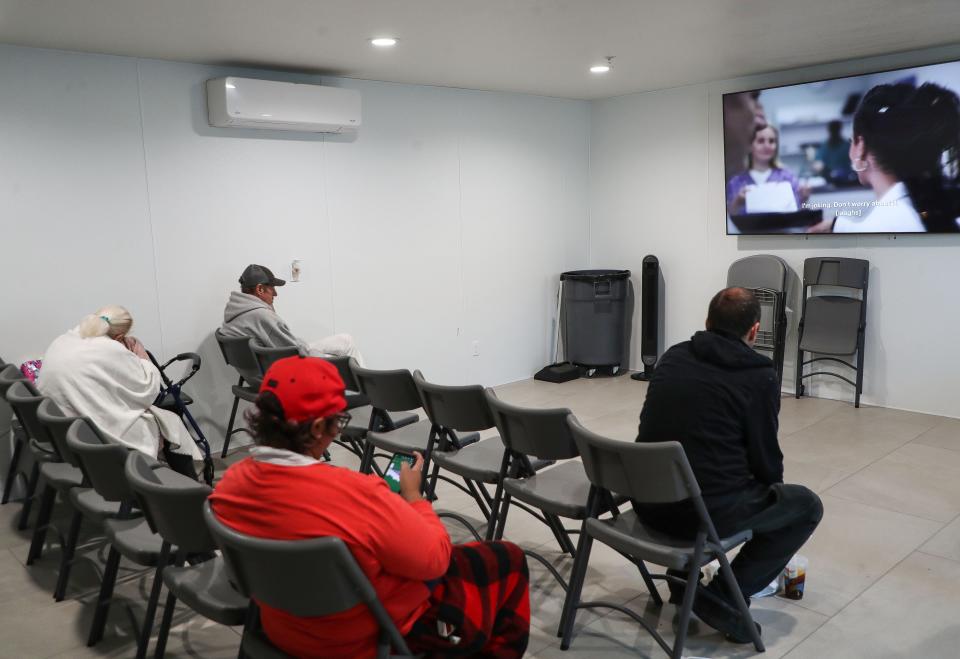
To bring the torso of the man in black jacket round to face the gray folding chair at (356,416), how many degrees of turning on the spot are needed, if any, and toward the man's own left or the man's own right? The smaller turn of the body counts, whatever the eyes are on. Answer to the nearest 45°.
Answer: approximately 90° to the man's own left

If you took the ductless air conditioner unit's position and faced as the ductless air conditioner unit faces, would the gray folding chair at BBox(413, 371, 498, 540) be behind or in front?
in front

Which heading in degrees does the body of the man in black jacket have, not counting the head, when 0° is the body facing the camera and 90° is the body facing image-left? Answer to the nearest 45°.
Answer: approximately 225°

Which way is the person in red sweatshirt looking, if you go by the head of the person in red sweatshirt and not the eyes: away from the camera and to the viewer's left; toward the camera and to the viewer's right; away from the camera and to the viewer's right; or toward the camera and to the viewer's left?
away from the camera and to the viewer's right

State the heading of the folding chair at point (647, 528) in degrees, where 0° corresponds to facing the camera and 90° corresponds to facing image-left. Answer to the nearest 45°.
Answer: approximately 225°

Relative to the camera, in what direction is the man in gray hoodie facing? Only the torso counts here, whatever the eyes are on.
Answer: to the viewer's right

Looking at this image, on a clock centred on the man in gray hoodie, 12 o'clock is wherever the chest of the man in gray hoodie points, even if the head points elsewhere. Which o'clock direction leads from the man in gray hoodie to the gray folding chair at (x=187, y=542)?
The gray folding chair is roughly at 3 o'clock from the man in gray hoodie.

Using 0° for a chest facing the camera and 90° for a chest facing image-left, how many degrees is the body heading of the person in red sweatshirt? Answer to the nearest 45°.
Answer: approximately 225°

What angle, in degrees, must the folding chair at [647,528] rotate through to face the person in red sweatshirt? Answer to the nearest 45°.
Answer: approximately 180°

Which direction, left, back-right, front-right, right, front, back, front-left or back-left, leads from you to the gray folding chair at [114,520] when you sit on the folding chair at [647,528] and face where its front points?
back-left
